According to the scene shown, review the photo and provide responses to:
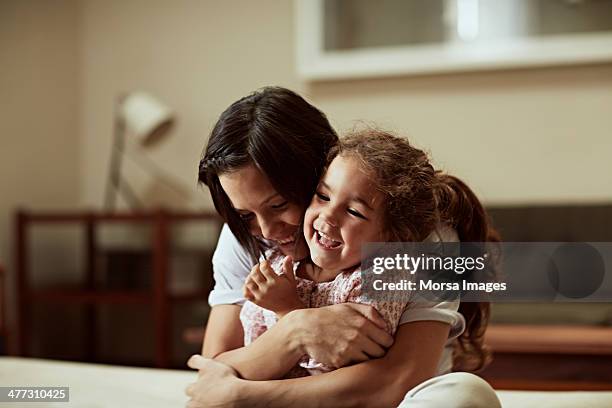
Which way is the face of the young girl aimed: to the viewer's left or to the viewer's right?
to the viewer's left

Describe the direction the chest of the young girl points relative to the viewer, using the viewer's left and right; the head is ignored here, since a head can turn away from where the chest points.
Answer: facing the viewer and to the left of the viewer

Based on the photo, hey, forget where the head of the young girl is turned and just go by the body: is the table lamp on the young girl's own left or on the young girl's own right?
on the young girl's own right

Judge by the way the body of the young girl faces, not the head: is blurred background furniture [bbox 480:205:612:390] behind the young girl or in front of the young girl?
behind

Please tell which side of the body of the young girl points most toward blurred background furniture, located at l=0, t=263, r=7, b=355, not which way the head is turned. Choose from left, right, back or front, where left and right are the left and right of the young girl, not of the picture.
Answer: right
